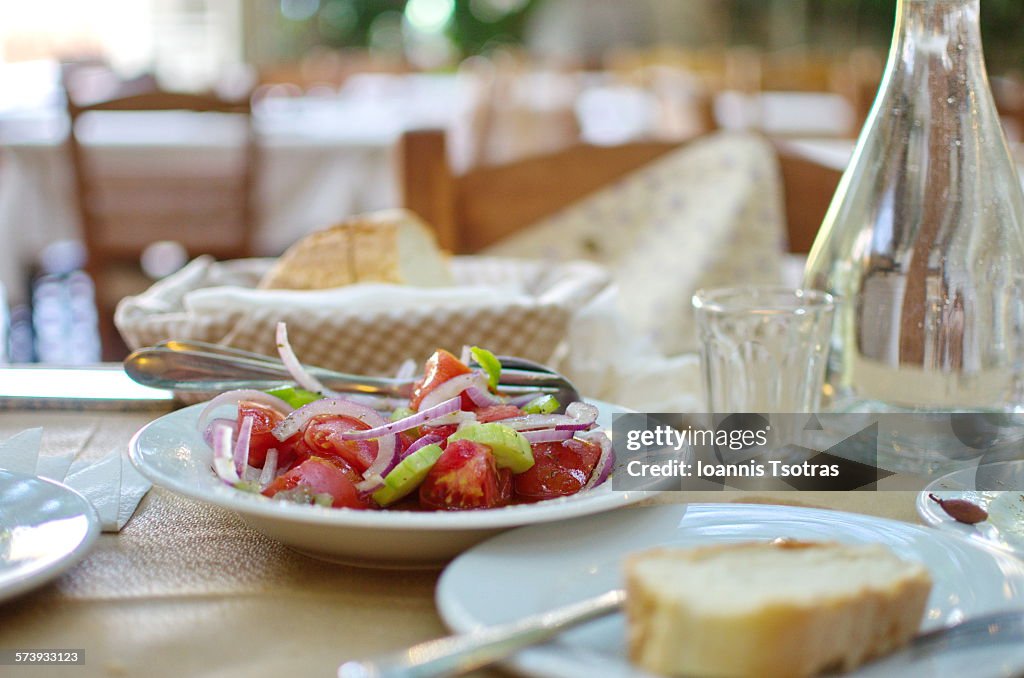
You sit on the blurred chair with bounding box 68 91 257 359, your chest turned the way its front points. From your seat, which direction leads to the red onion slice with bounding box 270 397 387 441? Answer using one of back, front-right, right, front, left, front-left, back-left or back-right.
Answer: back

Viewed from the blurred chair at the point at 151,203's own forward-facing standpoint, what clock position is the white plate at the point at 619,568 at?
The white plate is roughly at 6 o'clock from the blurred chair.

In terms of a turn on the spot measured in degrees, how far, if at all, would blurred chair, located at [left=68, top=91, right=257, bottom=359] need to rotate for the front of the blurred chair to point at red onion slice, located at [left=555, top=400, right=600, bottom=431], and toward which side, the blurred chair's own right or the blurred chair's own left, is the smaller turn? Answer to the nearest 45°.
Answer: approximately 180°

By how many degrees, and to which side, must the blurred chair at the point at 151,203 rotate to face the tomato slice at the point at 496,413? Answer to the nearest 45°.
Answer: approximately 180°

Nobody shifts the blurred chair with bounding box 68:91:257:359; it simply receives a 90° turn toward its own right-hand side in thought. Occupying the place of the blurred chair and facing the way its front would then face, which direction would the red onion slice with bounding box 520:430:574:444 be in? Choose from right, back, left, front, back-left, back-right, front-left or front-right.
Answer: right

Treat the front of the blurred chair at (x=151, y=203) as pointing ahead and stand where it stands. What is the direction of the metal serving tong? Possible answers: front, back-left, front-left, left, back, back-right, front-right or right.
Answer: back

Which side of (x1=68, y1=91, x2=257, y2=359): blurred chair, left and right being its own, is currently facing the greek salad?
back

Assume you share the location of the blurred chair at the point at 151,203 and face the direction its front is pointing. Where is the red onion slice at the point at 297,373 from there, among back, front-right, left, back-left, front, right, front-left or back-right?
back

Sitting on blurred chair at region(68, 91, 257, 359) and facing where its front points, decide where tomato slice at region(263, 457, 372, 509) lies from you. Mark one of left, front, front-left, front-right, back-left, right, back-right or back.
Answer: back

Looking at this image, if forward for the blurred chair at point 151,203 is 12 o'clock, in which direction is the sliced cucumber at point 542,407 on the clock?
The sliced cucumber is roughly at 6 o'clock from the blurred chair.

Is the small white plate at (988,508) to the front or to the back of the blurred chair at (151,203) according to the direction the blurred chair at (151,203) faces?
to the back

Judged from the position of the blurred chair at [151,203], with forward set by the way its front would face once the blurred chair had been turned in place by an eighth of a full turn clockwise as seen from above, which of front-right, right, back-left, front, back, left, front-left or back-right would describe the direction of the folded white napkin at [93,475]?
back-right

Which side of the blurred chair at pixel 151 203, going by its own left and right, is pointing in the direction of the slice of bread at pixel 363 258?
back

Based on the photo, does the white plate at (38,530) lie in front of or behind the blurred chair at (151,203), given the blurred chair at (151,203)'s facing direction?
behind

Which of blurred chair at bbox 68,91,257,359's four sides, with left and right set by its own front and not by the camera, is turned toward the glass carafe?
back

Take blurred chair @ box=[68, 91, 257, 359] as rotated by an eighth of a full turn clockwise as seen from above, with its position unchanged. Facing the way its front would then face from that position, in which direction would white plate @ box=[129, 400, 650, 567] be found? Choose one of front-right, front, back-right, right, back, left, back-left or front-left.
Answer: back-right

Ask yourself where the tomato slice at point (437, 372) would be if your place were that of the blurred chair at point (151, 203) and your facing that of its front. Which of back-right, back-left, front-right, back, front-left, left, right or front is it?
back

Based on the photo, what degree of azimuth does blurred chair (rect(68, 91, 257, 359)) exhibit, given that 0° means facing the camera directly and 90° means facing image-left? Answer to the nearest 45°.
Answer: approximately 180°
